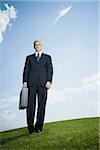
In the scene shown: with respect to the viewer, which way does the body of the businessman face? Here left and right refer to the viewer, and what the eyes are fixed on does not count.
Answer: facing the viewer
